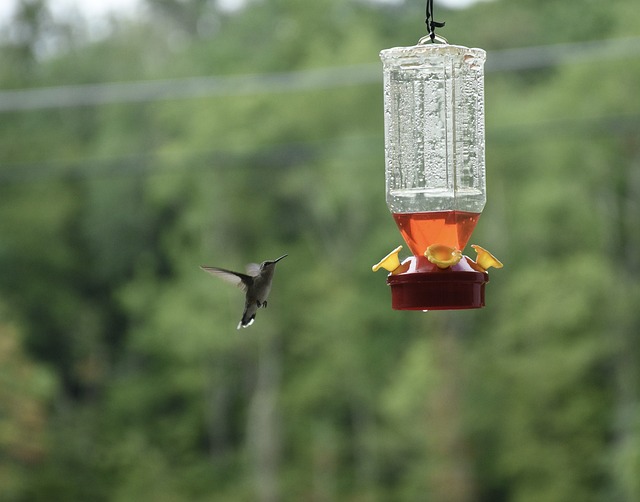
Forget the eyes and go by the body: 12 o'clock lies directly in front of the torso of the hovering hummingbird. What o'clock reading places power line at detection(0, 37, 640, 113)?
The power line is roughly at 9 o'clock from the hovering hummingbird.

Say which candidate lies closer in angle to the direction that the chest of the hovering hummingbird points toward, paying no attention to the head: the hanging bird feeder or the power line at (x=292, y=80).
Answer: the hanging bird feeder

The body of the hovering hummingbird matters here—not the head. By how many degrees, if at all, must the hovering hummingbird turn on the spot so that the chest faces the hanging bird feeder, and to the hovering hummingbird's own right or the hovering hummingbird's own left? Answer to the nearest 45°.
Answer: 0° — it already faces it

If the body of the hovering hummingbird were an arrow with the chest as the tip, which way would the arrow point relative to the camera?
to the viewer's right
